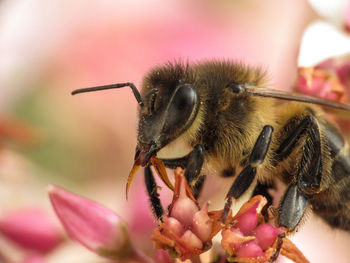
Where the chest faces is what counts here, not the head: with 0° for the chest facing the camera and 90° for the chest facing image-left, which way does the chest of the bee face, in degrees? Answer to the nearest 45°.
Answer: approximately 90°

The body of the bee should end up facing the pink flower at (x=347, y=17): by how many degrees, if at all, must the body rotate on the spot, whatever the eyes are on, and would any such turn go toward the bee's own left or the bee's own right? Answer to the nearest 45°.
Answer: approximately 135° to the bee's own right
